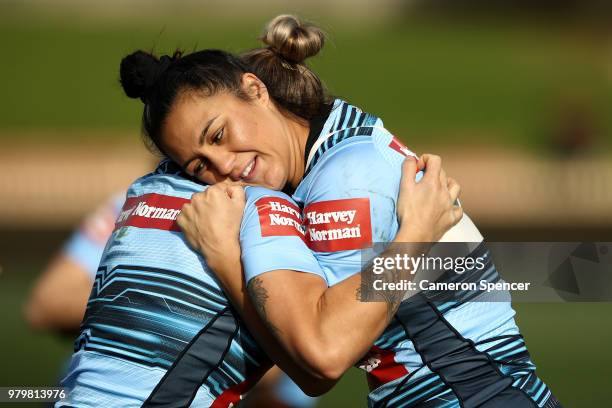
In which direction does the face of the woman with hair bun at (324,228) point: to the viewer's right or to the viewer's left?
to the viewer's left

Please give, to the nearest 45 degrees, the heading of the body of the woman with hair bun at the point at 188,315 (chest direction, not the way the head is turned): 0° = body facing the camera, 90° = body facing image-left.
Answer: approximately 270°

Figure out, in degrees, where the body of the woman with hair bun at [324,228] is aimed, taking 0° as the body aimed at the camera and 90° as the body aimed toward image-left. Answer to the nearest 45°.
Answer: approximately 90°

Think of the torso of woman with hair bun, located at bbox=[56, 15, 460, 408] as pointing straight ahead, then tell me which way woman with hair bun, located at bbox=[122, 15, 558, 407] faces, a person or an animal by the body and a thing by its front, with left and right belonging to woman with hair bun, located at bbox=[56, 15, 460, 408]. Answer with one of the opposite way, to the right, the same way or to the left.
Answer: the opposite way
